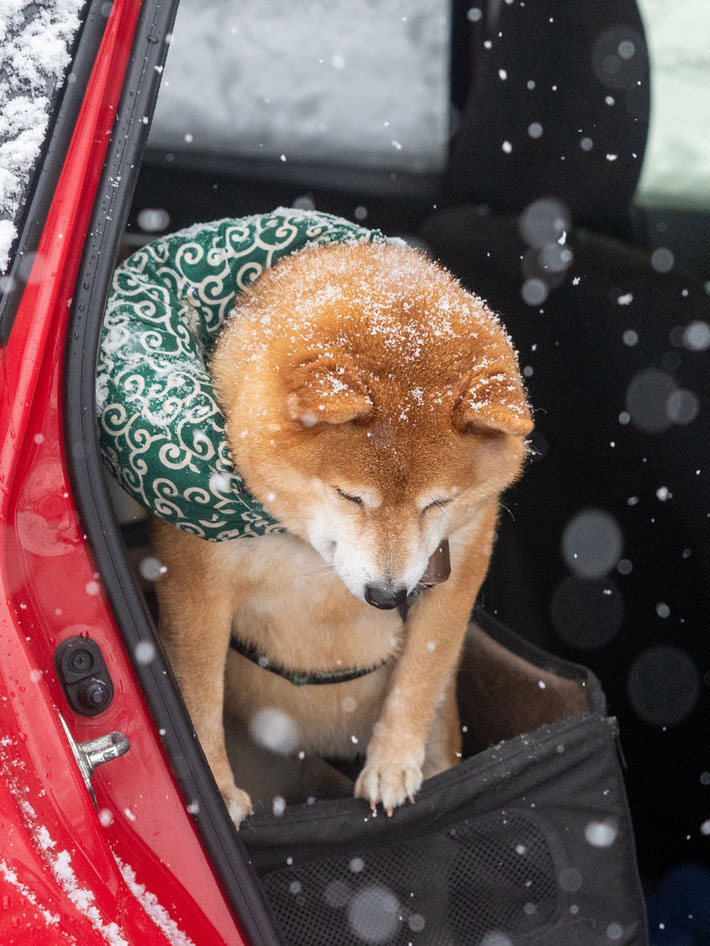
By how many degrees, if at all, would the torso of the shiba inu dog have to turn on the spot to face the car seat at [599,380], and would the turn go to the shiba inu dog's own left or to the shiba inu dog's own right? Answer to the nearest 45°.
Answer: approximately 135° to the shiba inu dog's own left

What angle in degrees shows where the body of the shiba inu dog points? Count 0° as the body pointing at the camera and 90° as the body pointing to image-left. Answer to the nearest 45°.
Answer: approximately 0°
